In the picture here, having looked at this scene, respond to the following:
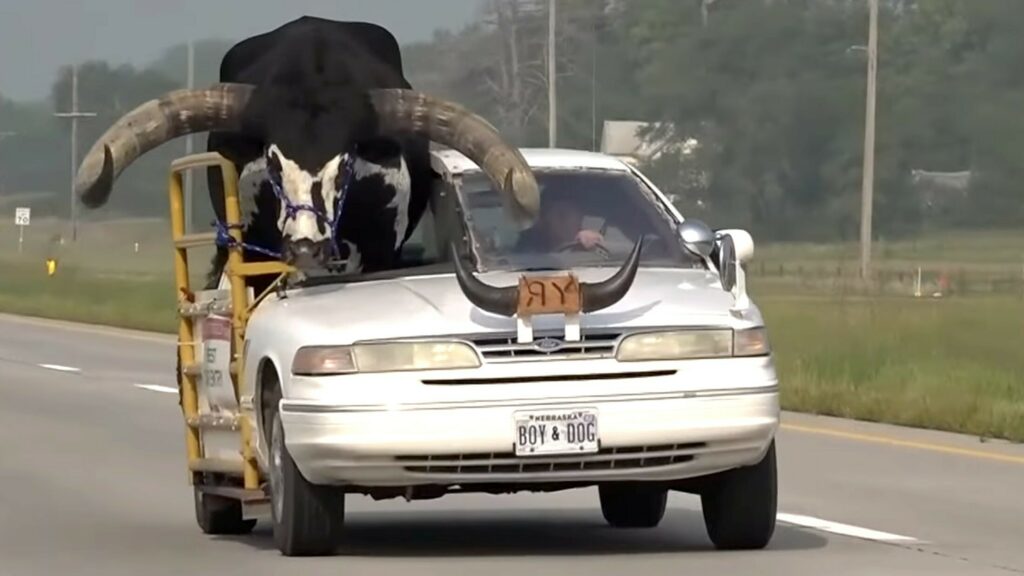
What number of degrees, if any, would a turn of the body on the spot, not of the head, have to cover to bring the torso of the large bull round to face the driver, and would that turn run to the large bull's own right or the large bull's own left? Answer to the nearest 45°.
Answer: approximately 90° to the large bull's own left

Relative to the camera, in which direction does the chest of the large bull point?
toward the camera

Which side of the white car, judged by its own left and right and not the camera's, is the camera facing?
front
